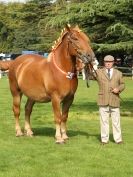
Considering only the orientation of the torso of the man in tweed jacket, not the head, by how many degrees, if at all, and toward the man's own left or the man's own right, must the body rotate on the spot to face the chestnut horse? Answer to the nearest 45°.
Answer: approximately 90° to the man's own right

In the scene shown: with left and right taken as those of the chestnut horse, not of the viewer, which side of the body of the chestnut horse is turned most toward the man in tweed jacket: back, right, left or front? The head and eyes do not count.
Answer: front

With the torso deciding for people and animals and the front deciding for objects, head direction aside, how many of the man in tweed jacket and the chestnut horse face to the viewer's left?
0

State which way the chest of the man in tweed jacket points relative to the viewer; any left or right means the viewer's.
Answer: facing the viewer

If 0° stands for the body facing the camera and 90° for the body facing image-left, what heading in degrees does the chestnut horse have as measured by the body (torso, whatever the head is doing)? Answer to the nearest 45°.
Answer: approximately 315°
